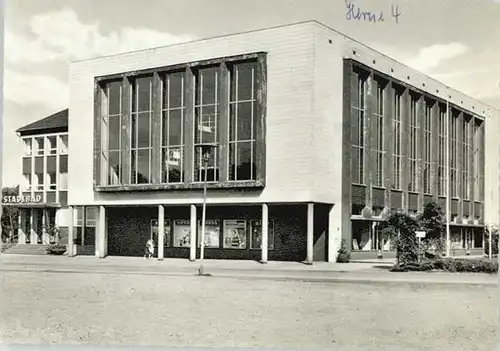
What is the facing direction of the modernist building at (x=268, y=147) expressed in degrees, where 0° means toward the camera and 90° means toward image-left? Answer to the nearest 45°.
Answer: approximately 45°

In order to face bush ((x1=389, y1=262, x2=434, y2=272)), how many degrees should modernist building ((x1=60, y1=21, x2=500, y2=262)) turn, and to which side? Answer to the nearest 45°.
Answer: approximately 90° to its left

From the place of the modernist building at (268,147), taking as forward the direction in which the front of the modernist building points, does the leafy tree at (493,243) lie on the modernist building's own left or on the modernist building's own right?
on the modernist building's own left

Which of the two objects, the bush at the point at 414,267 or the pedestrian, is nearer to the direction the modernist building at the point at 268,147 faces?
the pedestrian
